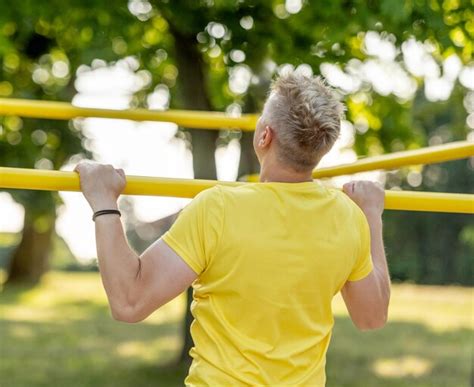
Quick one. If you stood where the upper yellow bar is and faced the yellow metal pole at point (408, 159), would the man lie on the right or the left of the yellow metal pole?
right

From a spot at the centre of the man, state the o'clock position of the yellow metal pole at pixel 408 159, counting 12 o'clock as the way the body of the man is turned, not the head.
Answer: The yellow metal pole is roughly at 1 o'clock from the man.

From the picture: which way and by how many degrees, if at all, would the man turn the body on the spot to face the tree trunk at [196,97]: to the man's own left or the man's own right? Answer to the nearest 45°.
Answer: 0° — they already face it

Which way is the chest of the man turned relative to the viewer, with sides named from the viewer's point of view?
facing away from the viewer
